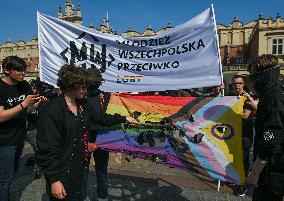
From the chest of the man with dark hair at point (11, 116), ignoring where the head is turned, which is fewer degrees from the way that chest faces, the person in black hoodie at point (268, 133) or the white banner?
the person in black hoodie

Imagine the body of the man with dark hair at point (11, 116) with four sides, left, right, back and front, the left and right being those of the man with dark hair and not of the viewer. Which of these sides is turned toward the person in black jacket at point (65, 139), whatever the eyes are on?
front

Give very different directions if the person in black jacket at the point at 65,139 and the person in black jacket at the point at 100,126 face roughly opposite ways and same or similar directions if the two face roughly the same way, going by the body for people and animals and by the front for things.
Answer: same or similar directions

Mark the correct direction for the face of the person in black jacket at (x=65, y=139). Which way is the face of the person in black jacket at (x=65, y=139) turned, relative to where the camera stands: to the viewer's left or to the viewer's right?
to the viewer's right

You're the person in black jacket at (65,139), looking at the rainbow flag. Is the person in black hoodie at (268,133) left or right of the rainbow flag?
right

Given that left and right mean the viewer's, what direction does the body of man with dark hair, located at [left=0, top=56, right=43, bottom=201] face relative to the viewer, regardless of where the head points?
facing the viewer and to the right of the viewer

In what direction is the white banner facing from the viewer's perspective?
toward the camera

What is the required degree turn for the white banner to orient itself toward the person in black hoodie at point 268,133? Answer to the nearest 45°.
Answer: approximately 45° to its left

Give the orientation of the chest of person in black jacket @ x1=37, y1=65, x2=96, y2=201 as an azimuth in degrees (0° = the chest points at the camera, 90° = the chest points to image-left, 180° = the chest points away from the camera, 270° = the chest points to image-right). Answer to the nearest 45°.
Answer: approximately 315°

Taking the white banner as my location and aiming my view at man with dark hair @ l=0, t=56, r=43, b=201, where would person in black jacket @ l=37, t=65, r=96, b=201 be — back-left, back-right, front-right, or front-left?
front-left

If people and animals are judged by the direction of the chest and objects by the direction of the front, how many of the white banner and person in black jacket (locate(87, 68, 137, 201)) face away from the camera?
0

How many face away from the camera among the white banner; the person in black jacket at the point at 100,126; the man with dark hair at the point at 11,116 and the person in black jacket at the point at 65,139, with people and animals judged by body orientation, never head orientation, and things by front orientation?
0
